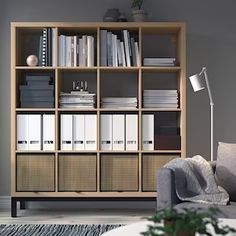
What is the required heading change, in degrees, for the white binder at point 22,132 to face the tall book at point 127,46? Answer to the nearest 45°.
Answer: approximately 90° to its left

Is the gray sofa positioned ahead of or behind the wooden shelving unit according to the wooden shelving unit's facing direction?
ahead

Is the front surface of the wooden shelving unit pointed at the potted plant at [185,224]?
yes

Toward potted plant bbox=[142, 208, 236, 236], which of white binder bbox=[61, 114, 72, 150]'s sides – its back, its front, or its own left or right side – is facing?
front

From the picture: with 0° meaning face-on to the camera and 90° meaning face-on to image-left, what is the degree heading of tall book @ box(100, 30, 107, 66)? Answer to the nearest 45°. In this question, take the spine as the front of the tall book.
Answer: approximately 0°

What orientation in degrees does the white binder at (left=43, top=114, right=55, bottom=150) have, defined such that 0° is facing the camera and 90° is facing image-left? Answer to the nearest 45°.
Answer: approximately 0°

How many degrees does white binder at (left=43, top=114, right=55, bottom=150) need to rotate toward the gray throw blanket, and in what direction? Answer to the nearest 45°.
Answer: approximately 45° to its left
